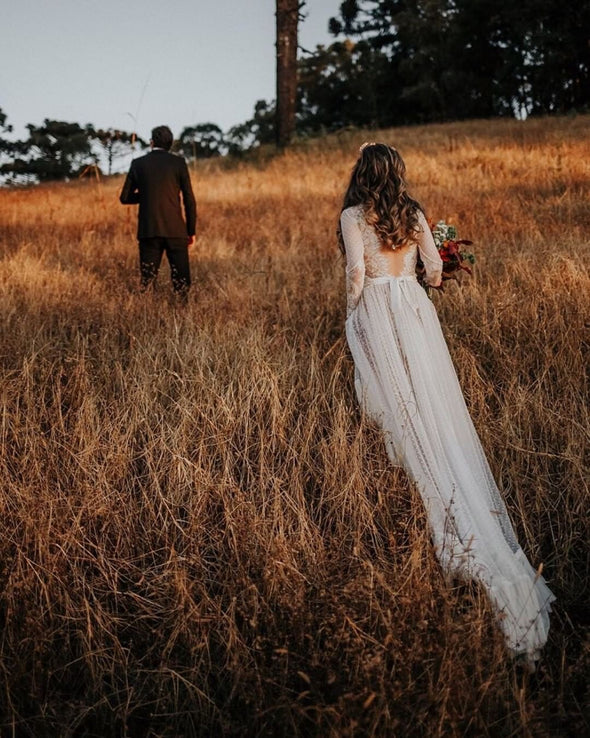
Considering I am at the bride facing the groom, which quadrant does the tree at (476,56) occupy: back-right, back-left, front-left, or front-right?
front-right

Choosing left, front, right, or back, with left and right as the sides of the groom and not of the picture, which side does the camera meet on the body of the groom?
back

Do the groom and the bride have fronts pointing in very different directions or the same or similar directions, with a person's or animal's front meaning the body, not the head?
same or similar directions

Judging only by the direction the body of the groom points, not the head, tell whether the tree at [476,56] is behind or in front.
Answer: in front

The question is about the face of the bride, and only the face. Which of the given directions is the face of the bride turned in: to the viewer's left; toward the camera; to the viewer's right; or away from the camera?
away from the camera

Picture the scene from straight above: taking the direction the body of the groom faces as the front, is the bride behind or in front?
behind

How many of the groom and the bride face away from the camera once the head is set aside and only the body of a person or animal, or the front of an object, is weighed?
2

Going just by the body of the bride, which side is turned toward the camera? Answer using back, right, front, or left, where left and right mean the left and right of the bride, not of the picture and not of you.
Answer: back

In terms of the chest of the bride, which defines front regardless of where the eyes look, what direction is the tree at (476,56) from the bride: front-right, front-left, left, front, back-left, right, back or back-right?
front

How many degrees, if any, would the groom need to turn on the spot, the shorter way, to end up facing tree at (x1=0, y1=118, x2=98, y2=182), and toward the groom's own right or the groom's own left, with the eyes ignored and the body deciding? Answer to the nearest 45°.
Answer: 0° — they already face it

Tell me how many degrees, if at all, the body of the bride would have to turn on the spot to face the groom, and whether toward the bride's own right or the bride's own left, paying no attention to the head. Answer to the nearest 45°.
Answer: approximately 45° to the bride's own left

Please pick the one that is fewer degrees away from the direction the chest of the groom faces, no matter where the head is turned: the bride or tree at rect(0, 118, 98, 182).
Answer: the tree
